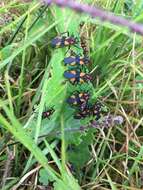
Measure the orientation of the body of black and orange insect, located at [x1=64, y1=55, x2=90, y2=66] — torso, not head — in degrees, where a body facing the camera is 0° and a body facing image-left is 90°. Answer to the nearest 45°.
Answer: approximately 270°
